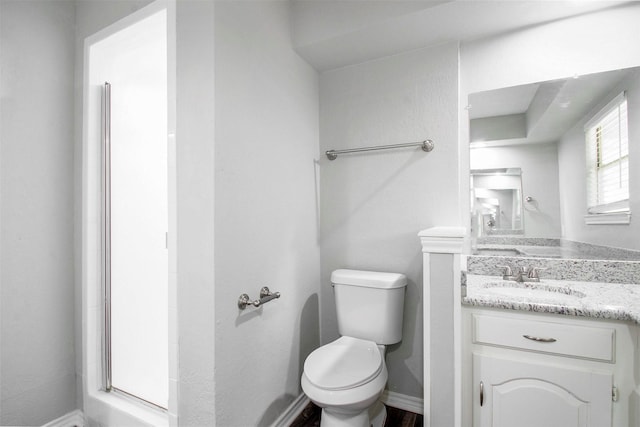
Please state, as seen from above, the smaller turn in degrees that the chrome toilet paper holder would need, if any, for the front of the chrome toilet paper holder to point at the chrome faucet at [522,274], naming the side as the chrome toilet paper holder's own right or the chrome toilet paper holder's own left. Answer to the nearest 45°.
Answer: approximately 45° to the chrome toilet paper holder's own left

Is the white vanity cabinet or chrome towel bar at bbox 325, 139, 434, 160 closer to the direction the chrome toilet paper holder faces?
the white vanity cabinet

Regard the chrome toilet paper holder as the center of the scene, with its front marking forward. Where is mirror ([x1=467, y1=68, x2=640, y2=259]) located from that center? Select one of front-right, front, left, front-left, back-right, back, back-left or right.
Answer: front-left

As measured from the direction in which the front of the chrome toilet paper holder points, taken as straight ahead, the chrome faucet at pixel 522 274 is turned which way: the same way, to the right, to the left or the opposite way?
to the right

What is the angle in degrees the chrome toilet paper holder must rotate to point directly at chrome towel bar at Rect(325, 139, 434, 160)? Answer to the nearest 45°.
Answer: approximately 45° to its left

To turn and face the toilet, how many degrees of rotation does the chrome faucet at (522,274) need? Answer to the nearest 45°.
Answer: approximately 45° to its right

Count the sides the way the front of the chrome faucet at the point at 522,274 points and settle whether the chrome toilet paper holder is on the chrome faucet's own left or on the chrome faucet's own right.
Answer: on the chrome faucet's own right

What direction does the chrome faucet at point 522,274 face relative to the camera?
toward the camera

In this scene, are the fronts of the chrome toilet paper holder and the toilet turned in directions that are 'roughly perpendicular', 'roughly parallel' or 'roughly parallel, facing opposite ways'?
roughly perpendicular

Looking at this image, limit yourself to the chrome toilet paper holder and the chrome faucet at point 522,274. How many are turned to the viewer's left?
0

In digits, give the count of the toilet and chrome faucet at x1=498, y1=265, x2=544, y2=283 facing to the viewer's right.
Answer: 0

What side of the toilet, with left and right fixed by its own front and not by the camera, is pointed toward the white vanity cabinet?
left
